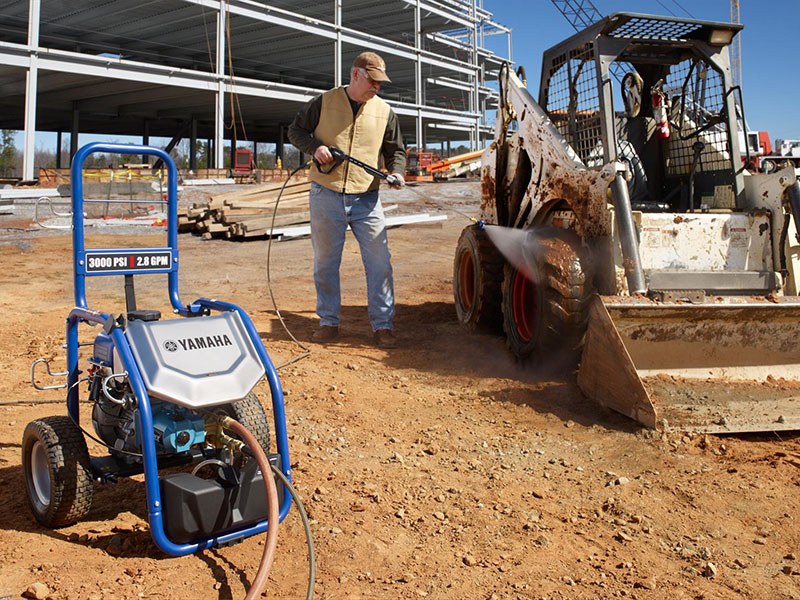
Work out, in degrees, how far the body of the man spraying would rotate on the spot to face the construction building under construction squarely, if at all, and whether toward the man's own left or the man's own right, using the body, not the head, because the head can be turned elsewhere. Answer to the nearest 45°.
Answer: approximately 180°

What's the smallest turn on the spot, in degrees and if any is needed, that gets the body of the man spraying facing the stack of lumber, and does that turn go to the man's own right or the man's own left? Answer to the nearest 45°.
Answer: approximately 180°

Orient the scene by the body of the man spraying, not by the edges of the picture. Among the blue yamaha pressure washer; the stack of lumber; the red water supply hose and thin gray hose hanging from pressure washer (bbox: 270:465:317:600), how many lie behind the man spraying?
1

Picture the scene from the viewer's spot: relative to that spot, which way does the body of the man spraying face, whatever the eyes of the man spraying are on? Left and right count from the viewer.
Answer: facing the viewer

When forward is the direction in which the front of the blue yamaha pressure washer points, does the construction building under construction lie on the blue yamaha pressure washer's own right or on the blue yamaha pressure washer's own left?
on the blue yamaha pressure washer's own left

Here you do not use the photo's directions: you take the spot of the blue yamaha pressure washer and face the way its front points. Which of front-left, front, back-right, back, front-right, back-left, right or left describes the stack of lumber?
back-left

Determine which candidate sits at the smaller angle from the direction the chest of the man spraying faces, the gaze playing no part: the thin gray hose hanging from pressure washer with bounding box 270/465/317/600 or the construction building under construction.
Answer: the thin gray hose hanging from pressure washer

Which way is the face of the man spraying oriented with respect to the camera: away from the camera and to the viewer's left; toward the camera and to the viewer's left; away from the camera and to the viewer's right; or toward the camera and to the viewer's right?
toward the camera and to the viewer's right

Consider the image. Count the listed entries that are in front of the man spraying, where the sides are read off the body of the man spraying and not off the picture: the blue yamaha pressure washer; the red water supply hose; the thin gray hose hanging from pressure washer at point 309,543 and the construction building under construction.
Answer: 3

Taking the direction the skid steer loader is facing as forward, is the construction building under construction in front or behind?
behind

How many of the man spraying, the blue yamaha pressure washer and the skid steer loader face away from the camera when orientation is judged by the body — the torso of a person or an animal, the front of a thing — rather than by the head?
0

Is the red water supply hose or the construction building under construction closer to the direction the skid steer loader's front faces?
the red water supply hose
